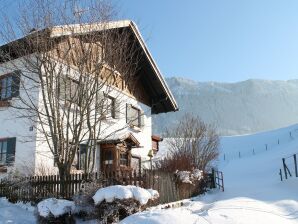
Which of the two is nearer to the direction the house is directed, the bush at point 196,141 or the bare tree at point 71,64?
the bare tree

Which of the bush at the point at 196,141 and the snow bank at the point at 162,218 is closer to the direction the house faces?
the snow bank

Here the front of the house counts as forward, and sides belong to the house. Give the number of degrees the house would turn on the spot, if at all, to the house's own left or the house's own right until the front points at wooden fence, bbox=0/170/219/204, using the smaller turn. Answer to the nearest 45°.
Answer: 0° — it already faces it

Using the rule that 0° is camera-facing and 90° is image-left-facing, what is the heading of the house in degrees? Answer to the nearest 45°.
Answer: approximately 315°

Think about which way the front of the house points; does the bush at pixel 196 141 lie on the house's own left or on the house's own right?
on the house's own left

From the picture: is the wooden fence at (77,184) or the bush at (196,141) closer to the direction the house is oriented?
the wooden fence
